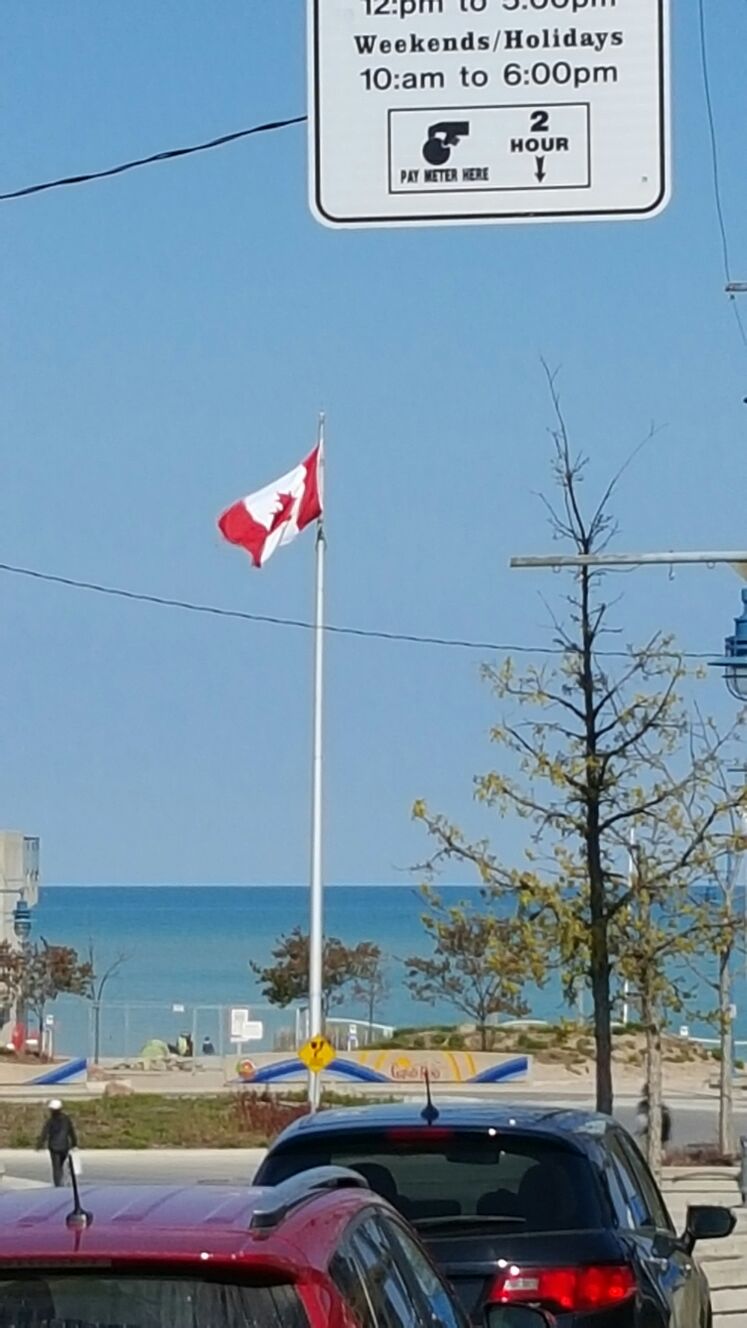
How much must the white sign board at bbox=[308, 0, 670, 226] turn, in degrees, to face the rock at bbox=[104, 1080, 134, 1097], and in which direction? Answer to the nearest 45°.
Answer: approximately 180°

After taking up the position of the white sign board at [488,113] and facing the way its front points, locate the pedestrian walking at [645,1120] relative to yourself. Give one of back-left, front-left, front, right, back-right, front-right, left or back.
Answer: back

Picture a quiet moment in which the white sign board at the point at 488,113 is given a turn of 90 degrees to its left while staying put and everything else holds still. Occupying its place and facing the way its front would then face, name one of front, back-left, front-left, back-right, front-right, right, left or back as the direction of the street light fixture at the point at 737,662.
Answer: left

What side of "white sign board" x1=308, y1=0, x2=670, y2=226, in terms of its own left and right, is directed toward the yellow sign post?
back

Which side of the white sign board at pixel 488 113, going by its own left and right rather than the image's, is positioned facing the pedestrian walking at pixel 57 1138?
back

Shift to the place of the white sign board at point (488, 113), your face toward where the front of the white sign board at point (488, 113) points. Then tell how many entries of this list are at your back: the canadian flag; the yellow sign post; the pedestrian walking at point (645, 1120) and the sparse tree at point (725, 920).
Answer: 4

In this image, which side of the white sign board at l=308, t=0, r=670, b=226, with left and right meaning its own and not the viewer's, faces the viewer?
front
